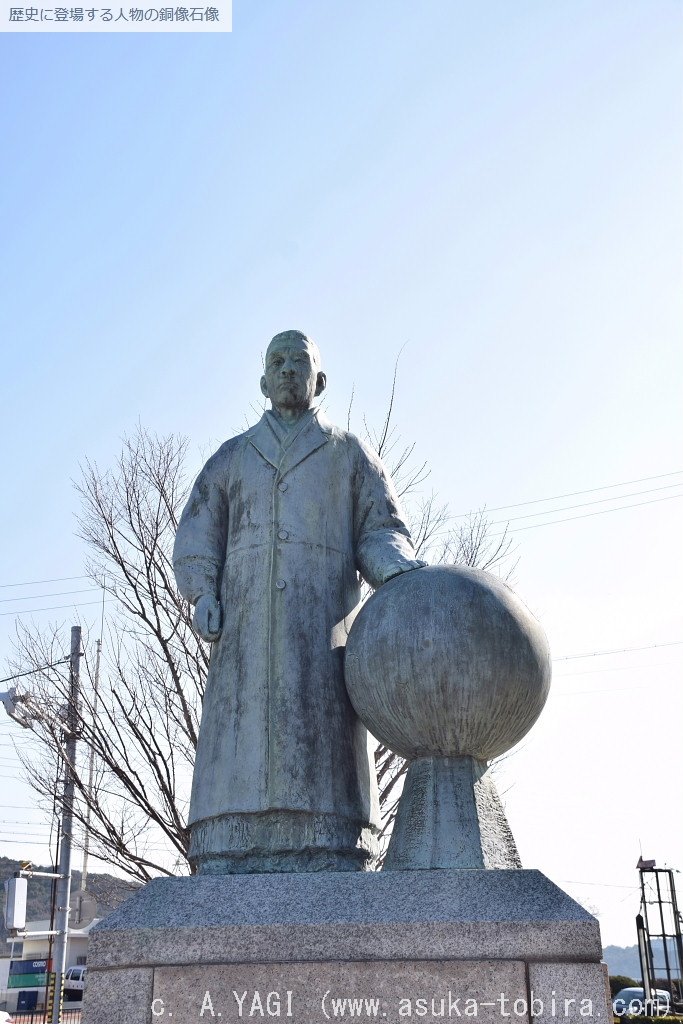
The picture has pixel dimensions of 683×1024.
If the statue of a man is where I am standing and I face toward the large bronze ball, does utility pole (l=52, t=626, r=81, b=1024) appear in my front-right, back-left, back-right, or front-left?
back-left

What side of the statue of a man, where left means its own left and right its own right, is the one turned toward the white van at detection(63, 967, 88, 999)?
back

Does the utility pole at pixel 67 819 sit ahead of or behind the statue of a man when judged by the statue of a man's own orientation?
behind

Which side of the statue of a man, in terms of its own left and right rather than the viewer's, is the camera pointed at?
front

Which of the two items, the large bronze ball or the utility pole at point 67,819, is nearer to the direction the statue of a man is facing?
the large bronze ball

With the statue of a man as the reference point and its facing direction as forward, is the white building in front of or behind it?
behind

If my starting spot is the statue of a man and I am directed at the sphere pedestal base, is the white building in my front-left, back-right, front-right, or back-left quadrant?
back-left

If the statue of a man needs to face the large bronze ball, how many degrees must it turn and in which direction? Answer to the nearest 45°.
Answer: approximately 45° to its left
